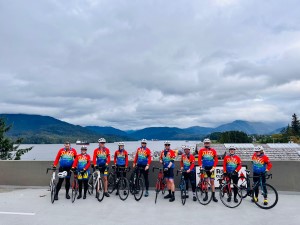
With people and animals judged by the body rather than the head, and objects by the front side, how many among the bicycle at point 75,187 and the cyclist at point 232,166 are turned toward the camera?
2

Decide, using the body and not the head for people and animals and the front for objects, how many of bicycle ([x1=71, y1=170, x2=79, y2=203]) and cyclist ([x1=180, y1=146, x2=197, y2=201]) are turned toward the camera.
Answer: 2

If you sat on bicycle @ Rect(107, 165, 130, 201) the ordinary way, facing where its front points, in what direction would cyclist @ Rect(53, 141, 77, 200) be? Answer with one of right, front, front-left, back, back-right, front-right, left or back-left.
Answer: back-right

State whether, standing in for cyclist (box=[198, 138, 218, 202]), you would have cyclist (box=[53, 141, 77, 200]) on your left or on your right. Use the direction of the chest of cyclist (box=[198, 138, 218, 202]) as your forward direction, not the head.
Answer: on your right

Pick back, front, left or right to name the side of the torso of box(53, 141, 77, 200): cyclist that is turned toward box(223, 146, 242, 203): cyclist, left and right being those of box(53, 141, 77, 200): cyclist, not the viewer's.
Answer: left

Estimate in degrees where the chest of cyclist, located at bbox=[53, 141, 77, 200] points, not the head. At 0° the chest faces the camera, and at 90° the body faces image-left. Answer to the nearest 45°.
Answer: approximately 0°

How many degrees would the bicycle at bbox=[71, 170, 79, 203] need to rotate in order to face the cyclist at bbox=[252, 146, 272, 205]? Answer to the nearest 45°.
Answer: approximately 45° to its left

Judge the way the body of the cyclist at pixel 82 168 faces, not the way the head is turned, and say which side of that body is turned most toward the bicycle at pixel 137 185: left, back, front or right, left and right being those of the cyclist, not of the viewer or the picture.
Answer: left

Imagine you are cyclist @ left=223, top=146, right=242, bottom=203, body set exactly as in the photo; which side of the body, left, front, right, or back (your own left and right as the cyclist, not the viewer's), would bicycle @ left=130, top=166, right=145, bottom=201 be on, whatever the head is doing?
right
